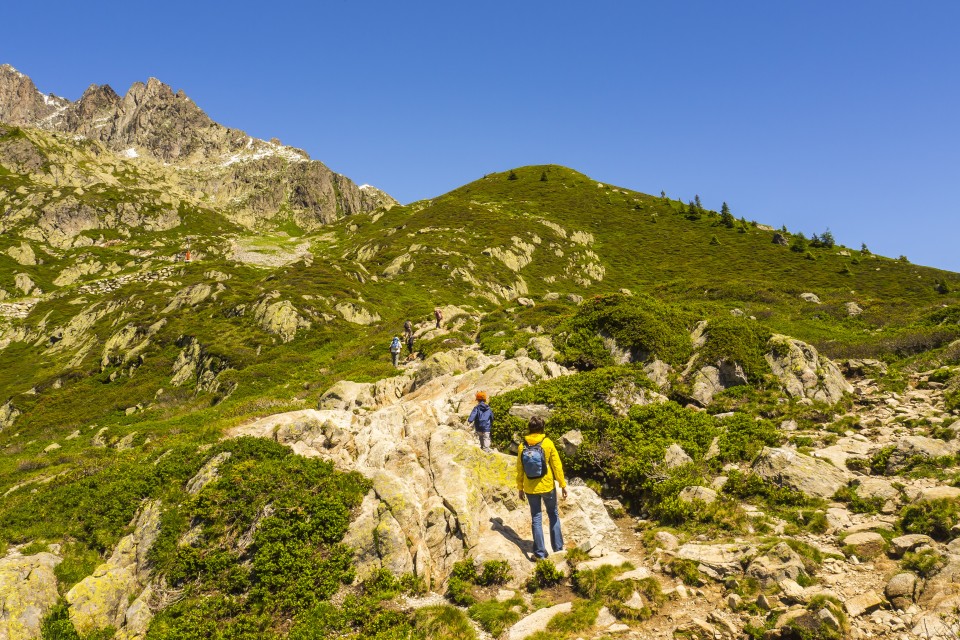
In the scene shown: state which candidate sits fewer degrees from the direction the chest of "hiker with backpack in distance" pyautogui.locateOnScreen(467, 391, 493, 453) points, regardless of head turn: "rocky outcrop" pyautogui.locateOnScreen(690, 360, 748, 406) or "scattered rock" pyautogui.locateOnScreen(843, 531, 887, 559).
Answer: the rocky outcrop

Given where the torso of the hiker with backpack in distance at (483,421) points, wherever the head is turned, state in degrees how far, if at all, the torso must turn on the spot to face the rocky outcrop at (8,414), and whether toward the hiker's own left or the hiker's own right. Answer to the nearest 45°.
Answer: approximately 45° to the hiker's own left

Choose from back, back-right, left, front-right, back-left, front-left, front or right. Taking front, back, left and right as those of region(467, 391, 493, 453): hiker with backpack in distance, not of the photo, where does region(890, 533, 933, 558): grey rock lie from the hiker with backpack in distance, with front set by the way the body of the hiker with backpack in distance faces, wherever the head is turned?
back-right

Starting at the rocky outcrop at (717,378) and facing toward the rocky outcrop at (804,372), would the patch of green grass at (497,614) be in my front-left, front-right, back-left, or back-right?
back-right

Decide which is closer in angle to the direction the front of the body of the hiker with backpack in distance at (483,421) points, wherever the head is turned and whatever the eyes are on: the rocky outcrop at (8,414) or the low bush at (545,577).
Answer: the rocky outcrop

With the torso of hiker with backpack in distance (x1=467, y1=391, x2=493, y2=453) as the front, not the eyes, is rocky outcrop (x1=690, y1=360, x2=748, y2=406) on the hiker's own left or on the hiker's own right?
on the hiker's own right

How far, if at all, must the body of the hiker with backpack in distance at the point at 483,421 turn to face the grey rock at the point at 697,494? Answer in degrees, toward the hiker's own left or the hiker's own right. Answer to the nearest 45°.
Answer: approximately 135° to the hiker's own right

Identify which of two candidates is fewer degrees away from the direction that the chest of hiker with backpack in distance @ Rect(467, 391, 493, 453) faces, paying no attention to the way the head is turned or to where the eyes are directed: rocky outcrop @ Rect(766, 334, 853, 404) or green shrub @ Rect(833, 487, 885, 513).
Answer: the rocky outcrop

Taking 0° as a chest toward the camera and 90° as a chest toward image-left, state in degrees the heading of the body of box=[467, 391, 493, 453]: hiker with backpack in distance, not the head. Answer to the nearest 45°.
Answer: approximately 180°
